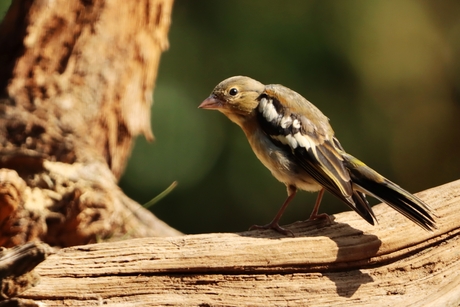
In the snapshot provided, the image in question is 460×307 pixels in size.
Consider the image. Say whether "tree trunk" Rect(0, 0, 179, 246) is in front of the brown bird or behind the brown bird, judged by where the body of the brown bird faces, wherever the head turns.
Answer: in front

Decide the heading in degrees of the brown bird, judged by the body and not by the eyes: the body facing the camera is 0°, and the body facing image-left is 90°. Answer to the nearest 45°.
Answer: approximately 90°
